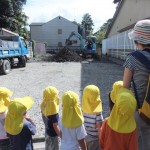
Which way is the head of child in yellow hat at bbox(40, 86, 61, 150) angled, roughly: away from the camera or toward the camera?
away from the camera

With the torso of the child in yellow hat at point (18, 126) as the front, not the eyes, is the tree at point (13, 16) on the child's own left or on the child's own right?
on the child's own left

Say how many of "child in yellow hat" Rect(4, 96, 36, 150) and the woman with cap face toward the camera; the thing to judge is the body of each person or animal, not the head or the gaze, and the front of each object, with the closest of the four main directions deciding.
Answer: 0

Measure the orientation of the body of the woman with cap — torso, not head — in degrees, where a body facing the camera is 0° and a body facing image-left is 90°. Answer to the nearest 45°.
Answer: approximately 135°

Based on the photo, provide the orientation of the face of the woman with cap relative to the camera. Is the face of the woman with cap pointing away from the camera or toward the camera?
away from the camera

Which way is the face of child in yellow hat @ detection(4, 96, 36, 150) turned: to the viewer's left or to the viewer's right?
to the viewer's right

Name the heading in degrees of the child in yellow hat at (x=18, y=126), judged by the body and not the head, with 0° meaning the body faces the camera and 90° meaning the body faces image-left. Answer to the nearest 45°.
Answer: approximately 225°

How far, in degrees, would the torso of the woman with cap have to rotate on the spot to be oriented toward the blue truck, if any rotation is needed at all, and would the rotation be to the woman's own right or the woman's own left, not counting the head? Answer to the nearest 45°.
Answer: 0° — they already face it

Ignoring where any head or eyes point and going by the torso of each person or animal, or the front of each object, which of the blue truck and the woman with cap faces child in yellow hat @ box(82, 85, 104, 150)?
the woman with cap
